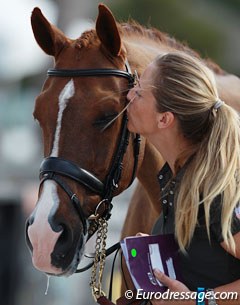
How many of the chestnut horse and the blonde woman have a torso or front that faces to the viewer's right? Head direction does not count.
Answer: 0

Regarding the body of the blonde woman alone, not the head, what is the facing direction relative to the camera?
to the viewer's left

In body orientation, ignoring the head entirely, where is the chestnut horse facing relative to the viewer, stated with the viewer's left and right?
facing the viewer and to the left of the viewer

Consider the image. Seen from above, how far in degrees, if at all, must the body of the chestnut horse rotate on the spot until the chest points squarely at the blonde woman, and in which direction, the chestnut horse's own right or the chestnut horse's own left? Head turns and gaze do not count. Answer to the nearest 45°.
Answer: approximately 90° to the chestnut horse's own left

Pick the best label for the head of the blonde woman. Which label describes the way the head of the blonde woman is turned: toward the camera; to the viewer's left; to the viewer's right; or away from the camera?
to the viewer's left

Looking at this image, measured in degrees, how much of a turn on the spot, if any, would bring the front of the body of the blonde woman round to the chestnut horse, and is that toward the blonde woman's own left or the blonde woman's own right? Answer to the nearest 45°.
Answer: approximately 45° to the blonde woman's own right
